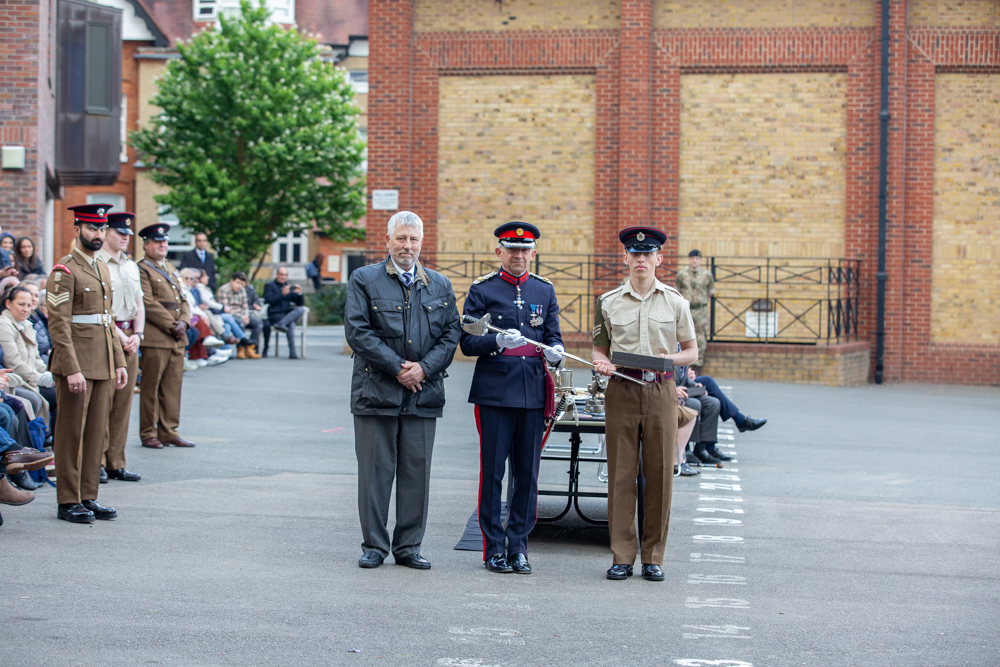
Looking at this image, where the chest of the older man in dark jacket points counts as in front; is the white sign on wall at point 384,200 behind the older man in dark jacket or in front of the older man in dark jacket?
behind

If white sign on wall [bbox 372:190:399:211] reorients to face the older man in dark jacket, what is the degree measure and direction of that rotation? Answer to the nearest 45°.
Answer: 0° — it already faces them

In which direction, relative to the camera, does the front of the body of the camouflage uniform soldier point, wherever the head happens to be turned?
toward the camera

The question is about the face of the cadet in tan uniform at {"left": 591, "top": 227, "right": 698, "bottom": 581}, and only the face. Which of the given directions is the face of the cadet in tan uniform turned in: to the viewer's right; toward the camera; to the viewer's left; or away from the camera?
toward the camera

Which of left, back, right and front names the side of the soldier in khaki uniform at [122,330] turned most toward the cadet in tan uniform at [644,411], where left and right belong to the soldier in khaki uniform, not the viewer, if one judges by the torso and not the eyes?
front

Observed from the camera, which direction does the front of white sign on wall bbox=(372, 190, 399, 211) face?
facing the viewer

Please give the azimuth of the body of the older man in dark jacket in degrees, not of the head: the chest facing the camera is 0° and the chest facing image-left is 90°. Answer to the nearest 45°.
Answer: approximately 0°

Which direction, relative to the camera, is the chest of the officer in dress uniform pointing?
toward the camera

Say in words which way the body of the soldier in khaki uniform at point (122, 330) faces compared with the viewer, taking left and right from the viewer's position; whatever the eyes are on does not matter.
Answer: facing the viewer and to the right of the viewer

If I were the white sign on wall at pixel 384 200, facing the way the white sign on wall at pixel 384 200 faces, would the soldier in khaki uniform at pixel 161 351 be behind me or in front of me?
in front

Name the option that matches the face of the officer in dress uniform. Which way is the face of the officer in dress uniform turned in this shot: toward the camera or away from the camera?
toward the camera

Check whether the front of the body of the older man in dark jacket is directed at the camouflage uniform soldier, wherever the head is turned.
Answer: no

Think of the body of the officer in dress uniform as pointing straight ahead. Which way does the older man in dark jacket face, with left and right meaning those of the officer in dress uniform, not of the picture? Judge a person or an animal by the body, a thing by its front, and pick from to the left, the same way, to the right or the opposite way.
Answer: the same way

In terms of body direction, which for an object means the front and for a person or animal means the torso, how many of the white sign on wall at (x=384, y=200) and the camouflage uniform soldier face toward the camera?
2

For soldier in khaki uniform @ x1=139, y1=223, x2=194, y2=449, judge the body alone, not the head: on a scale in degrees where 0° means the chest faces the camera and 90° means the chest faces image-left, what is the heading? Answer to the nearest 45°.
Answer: approximately 315°

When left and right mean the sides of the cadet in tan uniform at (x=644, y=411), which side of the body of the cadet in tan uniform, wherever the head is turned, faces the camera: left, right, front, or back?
front

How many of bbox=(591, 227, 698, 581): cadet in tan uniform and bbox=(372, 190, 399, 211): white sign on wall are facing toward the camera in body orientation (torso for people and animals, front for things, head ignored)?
2
